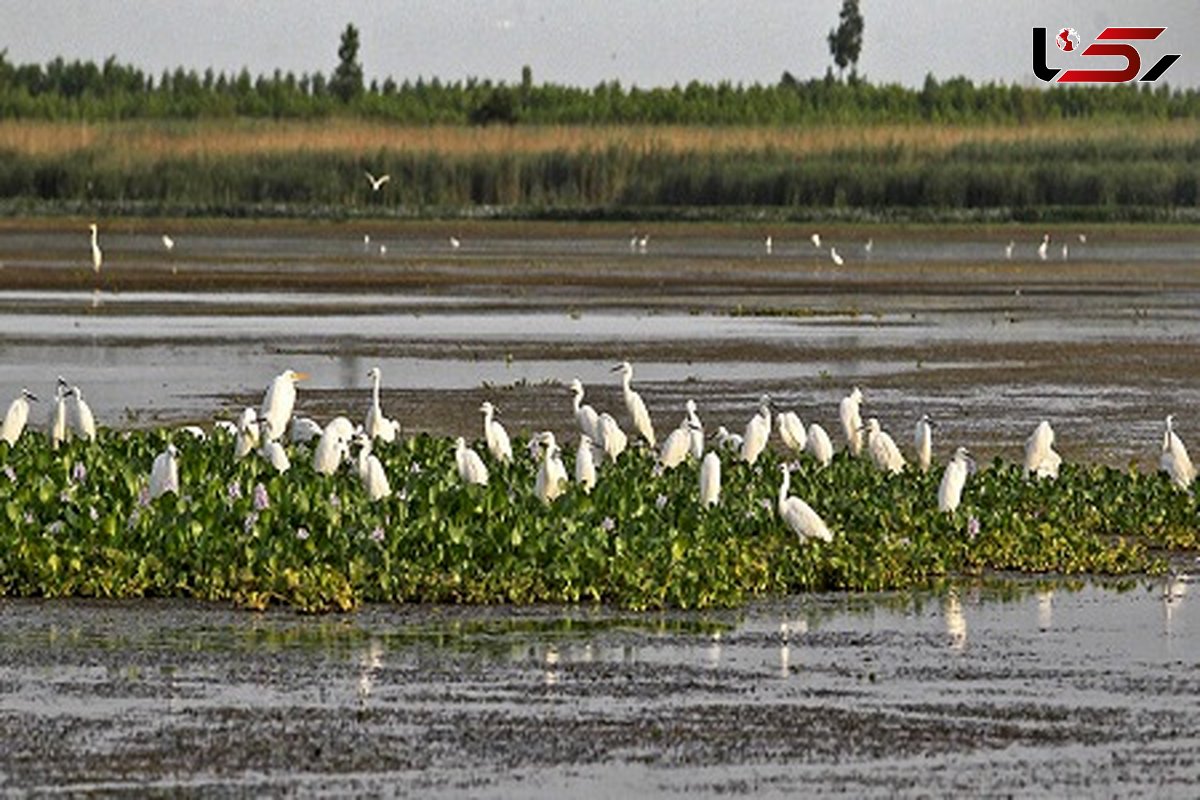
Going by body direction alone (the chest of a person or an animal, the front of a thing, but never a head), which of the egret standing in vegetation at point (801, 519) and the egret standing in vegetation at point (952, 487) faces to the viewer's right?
the egret standing in vegetation at point (952, 487)

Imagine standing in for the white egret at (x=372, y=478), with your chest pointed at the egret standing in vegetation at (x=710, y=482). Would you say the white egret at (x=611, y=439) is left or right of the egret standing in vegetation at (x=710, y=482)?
left

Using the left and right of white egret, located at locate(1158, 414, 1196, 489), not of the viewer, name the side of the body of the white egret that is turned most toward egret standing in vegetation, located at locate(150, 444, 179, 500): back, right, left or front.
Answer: front

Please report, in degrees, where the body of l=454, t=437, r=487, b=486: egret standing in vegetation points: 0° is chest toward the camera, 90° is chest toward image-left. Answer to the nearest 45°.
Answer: approximately 90°

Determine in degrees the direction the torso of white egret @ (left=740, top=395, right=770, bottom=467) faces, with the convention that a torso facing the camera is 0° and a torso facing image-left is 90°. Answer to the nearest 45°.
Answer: approximately 270°

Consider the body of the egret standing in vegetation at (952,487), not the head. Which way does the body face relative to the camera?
to the viewer's right

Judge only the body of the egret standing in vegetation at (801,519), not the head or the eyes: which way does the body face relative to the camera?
to the viewer's left

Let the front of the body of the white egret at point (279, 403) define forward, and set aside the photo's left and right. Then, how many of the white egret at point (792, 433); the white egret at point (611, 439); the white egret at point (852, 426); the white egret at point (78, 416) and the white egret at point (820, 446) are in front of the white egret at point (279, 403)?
4

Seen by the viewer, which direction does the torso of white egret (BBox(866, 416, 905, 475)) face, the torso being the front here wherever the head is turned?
to the viewer's left

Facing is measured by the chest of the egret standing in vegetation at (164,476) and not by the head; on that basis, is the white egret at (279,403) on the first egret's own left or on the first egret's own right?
on the first egret's own left

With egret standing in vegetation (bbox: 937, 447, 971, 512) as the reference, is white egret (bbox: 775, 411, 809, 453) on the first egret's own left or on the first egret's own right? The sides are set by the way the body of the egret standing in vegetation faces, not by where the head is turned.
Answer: on the first egret's own left

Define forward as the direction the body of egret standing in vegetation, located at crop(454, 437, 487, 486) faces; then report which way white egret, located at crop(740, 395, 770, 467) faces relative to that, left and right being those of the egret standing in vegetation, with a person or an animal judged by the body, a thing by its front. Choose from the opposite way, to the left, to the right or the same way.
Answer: the opposite way

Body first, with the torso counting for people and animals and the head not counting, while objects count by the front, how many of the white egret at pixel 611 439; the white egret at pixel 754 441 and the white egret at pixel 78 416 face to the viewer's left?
2

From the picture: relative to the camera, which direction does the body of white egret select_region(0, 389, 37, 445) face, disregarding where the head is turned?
to the viewer's right
